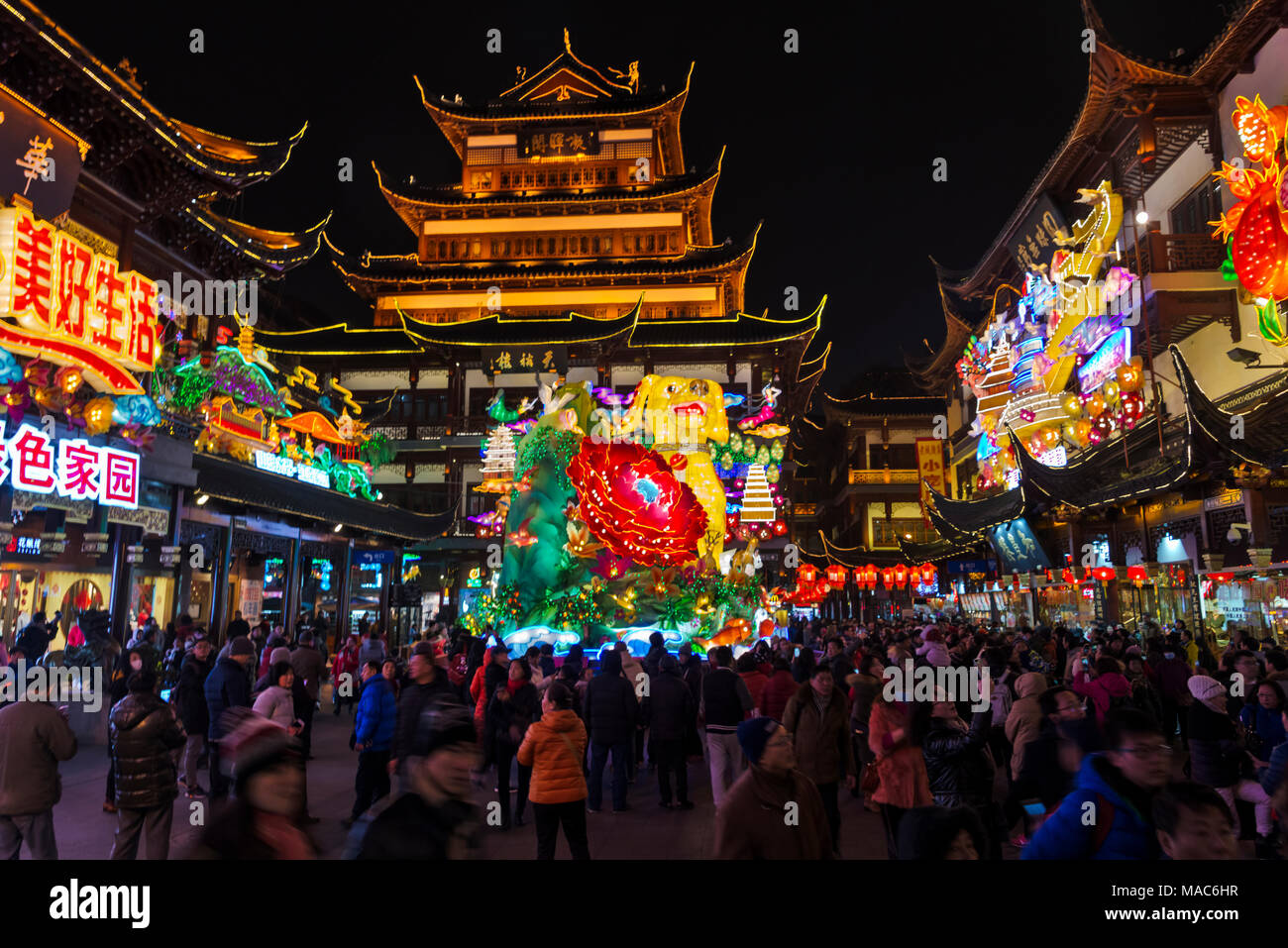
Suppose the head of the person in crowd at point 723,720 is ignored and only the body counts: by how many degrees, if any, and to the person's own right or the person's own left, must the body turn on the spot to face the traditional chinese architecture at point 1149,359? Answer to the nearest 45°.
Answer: approximately 45° to the person's own right

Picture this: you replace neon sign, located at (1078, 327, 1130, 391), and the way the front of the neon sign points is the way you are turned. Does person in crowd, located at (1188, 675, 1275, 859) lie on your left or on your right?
on your left

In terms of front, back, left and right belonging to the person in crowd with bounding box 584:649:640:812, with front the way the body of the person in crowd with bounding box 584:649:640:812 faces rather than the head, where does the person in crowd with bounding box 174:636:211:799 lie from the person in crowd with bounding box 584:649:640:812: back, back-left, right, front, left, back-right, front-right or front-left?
left

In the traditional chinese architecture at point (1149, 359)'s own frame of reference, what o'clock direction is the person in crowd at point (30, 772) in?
The person in crowd is roughly at 11 o'clock from the traditional chinese architecture.

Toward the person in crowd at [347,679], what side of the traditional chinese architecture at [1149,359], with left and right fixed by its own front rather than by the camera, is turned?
front

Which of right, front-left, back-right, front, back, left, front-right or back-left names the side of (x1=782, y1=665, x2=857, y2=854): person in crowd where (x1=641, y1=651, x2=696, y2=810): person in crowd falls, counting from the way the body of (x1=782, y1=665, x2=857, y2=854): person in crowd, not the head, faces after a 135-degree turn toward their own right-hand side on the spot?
front

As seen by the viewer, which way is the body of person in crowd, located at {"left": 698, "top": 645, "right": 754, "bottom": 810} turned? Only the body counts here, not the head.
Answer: away from the camera

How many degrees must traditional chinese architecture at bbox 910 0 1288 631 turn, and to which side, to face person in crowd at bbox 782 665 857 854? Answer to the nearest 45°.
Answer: approximately 45° to its left

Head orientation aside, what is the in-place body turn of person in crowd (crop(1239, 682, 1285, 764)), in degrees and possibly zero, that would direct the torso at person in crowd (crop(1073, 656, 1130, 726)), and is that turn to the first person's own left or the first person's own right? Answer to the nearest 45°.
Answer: approximately 90° to the first person's own right

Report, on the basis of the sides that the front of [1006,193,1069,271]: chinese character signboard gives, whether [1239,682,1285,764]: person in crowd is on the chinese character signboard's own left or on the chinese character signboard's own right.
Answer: on the chinese character signboard's own left

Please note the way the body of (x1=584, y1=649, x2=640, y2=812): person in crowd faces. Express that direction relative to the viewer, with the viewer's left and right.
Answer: facing away from the viewer

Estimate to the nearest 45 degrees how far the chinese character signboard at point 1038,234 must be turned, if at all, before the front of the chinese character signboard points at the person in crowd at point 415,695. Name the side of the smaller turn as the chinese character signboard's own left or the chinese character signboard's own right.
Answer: approximately 45° to the chinese character signboard's own left

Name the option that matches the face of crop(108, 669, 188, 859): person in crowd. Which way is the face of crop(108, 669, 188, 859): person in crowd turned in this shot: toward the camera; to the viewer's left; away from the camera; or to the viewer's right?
away from the camera

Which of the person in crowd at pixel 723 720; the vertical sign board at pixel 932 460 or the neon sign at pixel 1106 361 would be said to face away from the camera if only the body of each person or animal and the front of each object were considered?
the person in crowd
